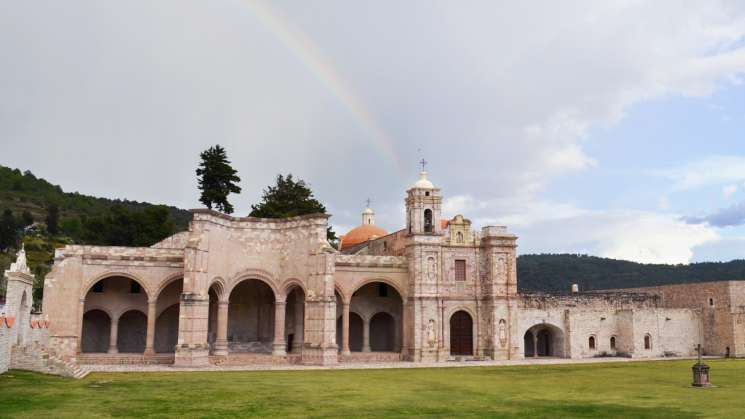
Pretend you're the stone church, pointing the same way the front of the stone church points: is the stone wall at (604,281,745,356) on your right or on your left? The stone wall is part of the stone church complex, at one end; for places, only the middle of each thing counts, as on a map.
on your left

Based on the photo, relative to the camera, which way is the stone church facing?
toward the camera
